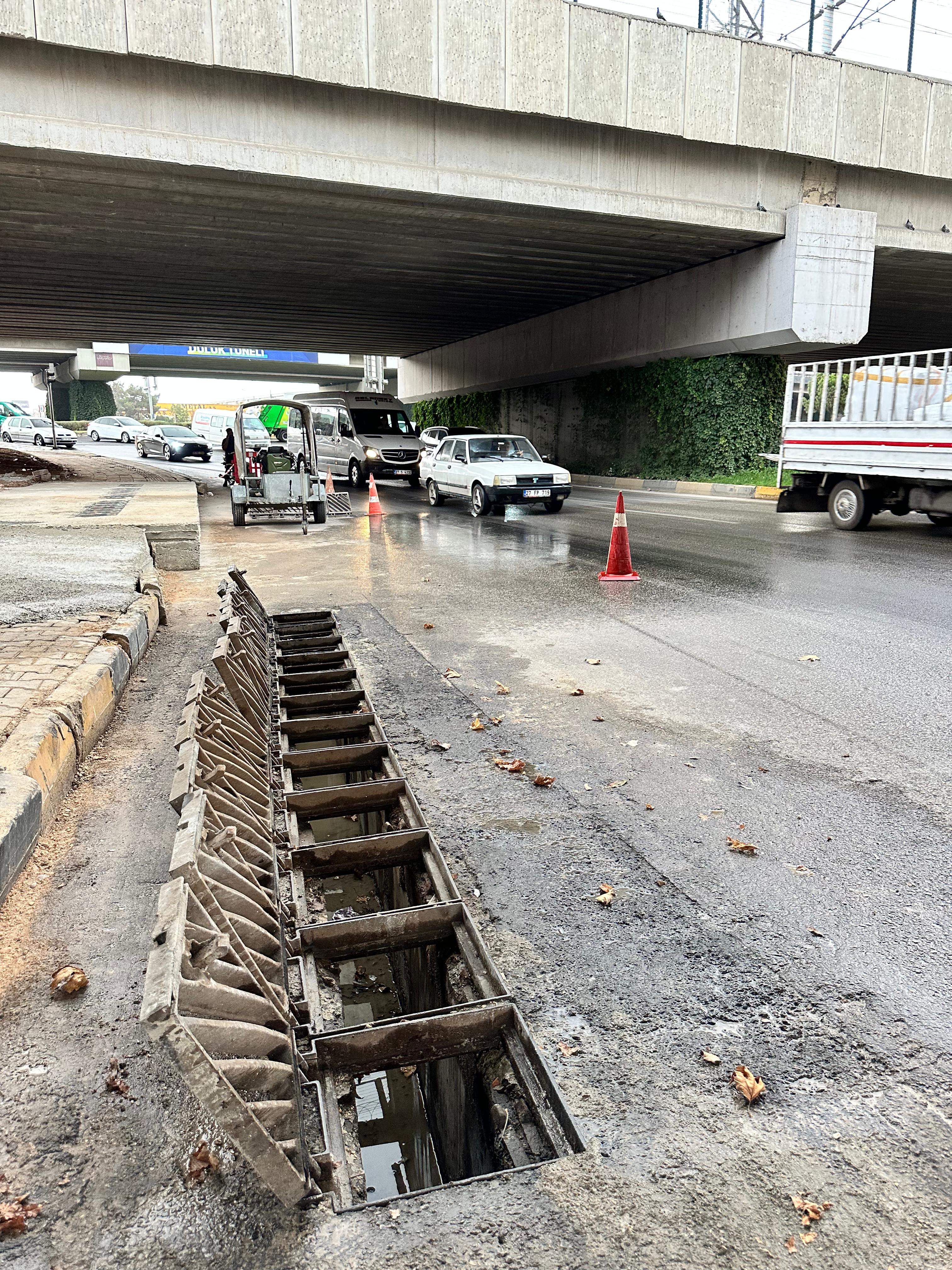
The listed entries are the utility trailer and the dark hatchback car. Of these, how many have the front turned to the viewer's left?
0

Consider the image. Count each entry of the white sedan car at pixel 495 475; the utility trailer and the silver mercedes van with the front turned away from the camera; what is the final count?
0

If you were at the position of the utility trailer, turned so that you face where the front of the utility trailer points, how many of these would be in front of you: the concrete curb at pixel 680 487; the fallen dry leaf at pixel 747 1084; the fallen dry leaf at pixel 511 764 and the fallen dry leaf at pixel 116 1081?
3

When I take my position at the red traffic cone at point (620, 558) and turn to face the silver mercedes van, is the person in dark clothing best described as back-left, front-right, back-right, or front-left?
front-left

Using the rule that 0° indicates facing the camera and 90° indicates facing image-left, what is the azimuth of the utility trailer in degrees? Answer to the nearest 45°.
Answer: approximately 0°

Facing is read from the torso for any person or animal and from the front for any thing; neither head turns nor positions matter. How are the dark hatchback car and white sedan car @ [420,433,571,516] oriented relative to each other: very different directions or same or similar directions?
same or similar directions

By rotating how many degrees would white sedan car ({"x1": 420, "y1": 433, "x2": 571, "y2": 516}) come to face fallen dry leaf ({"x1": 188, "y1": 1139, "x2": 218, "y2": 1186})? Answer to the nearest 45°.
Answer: approximately 45° to its right

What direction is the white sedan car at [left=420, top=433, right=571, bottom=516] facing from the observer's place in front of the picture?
facing the viewer and to the right of the viewer

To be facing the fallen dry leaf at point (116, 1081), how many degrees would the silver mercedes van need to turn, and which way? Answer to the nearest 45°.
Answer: approximately 45° to its right

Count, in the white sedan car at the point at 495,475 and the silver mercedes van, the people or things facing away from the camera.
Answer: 0

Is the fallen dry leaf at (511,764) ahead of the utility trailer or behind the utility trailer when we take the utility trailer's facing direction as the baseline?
ahead

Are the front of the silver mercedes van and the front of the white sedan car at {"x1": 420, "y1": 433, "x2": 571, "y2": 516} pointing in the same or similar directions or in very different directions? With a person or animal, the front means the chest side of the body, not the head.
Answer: same or similar directions
